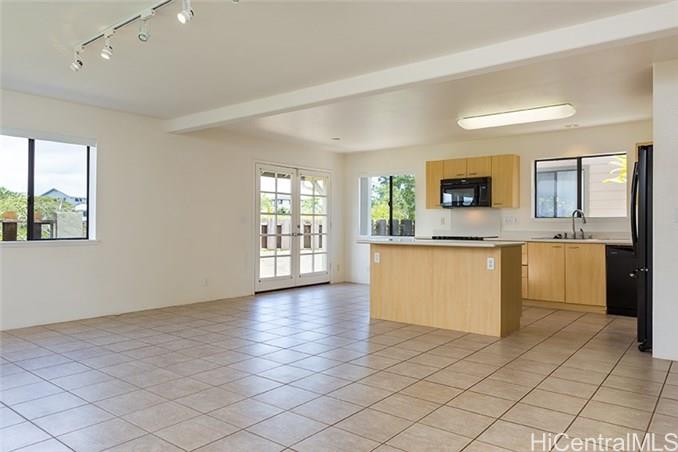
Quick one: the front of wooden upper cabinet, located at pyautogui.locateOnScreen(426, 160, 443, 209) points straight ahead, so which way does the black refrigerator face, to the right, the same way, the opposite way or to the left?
to the right

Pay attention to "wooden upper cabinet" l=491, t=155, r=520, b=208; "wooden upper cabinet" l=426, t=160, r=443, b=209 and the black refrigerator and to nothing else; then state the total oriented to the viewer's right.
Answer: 0

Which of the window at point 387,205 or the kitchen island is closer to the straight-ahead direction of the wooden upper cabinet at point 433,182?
the kitchen island

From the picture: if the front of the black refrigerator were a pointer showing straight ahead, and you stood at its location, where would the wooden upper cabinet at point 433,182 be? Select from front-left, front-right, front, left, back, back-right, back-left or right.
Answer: front-right

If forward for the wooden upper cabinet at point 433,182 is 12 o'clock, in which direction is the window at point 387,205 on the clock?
The window is roughly at 3 o'clock from the wooden upper cabinet.

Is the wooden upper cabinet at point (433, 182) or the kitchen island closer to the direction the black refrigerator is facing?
the kitchen island

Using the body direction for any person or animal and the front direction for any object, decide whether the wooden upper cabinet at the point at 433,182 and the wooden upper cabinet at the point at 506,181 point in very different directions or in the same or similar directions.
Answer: same or similar directions

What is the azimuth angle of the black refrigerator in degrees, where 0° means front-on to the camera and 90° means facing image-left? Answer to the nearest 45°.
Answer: approximately 90°

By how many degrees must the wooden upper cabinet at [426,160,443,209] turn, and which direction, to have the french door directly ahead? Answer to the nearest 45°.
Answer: approximately 45° to its right

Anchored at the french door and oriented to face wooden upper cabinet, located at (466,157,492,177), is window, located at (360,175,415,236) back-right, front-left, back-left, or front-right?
front-left

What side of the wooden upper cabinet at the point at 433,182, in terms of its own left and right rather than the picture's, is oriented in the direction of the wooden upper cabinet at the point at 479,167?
left

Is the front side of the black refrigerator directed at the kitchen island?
yes

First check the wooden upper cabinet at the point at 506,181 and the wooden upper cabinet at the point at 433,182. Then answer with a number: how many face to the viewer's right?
0

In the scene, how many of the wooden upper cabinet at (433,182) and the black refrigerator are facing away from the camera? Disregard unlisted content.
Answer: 0

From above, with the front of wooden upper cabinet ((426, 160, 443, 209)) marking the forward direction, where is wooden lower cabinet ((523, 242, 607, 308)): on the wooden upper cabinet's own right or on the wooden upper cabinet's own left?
on the wooden upper cabinet's own left
